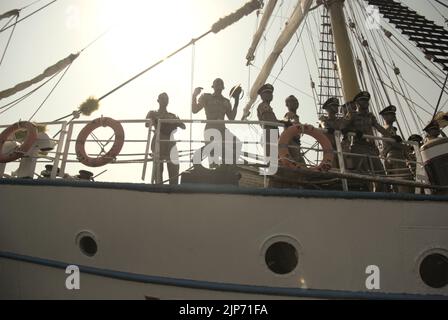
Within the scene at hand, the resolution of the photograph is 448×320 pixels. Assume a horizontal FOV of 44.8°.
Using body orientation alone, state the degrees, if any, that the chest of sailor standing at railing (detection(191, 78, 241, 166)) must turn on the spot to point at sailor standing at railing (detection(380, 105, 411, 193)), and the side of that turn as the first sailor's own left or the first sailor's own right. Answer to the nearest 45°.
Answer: approximately 90° to the first sailor's own left

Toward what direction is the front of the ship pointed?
to the viewer's left

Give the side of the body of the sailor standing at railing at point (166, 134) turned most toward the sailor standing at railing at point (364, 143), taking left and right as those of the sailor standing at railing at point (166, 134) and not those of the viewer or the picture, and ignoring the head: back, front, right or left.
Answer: left

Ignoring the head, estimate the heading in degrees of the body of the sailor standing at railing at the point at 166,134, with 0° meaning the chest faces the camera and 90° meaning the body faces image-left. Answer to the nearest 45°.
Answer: approximately 0°

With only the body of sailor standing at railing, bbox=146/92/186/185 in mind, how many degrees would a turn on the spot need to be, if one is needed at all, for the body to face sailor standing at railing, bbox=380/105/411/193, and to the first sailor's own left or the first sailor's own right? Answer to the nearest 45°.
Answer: approximately 90° to the first sailor's own left

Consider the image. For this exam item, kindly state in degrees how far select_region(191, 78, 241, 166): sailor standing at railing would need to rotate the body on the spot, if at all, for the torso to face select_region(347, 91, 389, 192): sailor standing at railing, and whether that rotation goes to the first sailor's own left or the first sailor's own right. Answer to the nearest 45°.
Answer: approximately 90° to the first sailor's own left

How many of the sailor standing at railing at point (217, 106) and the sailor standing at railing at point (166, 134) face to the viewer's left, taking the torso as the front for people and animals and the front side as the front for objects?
0
